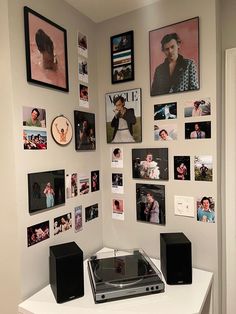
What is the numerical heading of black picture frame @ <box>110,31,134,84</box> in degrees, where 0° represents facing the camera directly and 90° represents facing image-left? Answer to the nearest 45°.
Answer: approximately 45°

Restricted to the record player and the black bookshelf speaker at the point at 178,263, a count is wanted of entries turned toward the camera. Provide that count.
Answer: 2

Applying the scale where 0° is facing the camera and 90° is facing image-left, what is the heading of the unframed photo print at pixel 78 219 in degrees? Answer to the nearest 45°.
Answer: approximately 315°

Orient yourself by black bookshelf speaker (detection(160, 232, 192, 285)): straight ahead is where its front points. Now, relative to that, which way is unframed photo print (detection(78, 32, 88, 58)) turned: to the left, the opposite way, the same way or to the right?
to the left

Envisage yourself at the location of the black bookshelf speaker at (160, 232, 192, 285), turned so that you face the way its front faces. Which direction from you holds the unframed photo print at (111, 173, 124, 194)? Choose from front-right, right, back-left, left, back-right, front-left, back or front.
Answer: back-right

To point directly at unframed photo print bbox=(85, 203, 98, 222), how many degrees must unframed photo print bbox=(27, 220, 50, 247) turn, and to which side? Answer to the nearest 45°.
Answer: approximately 90° to its left

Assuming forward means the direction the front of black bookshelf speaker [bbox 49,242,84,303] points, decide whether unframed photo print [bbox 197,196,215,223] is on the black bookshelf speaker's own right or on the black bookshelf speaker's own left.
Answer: on the black bookshelf speaker's own left

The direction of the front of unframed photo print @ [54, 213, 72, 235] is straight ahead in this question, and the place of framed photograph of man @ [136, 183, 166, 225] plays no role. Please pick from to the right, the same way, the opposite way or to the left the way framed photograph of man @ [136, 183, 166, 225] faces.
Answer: to the right
